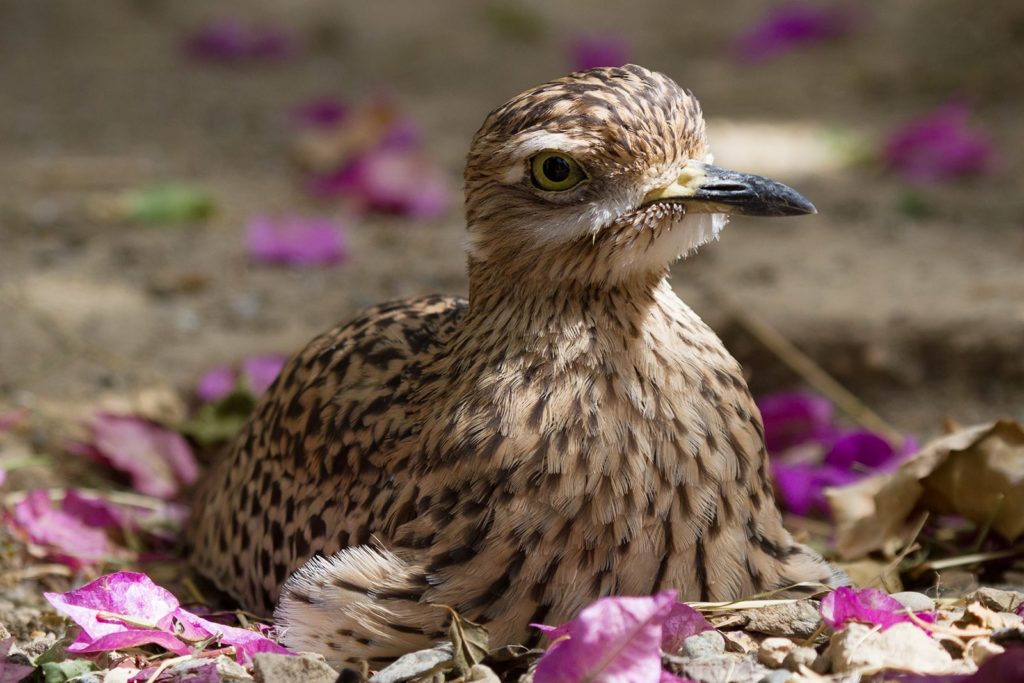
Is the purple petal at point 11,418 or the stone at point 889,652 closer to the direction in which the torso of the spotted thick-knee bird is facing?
the stone

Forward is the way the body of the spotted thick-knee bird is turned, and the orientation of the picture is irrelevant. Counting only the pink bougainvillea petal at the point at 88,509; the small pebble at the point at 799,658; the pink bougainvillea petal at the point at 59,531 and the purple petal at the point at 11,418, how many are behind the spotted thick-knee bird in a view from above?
3

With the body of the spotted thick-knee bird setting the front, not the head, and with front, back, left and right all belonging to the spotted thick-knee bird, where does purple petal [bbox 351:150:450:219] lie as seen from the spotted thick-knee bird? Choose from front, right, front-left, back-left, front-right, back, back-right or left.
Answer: back-left

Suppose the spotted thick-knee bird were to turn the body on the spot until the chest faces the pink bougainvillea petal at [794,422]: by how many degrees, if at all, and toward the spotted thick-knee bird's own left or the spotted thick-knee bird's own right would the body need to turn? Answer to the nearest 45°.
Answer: approximately 90° to the spotted thick-knee bird's own left

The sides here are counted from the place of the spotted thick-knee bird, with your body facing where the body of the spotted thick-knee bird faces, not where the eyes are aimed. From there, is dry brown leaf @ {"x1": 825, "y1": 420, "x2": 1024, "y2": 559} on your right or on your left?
on your left

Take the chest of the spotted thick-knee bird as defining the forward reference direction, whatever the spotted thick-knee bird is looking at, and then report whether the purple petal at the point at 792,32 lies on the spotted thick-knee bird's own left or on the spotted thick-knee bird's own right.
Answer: on the spotted thick-knee bird's own left

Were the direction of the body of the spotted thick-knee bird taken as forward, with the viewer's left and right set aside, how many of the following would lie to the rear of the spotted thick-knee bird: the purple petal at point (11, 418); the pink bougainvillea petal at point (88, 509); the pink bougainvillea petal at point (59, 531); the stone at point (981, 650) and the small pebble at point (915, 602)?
3

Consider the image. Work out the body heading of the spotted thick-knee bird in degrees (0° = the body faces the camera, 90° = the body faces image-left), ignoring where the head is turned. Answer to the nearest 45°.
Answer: approximately 315°

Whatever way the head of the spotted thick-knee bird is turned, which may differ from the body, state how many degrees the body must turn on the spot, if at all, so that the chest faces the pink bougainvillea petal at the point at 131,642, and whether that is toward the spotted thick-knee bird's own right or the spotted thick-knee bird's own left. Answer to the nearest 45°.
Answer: approximately 135° to the spotted thick-knee bird's own right

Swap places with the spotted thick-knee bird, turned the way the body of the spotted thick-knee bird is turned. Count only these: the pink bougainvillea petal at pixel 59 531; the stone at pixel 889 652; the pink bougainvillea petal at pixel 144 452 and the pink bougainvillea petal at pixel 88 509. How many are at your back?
3

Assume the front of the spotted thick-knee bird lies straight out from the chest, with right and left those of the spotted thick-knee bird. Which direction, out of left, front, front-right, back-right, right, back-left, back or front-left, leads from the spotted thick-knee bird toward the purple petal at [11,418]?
back

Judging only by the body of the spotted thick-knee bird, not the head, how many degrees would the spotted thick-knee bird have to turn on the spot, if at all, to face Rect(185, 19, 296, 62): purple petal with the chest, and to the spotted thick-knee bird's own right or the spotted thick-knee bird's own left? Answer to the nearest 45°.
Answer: approximately 135° to the spotted thick-knee bird's own left

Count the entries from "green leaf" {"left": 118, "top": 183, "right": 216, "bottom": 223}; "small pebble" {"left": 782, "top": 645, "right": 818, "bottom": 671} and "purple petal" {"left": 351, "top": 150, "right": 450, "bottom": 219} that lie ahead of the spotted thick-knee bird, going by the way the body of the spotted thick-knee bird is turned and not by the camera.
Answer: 1

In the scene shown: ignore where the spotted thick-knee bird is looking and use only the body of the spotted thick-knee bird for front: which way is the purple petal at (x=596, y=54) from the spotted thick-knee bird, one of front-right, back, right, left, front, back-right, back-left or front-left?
back-left

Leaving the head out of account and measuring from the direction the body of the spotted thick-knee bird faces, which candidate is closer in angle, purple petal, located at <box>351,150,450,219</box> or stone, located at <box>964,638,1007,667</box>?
the stone
